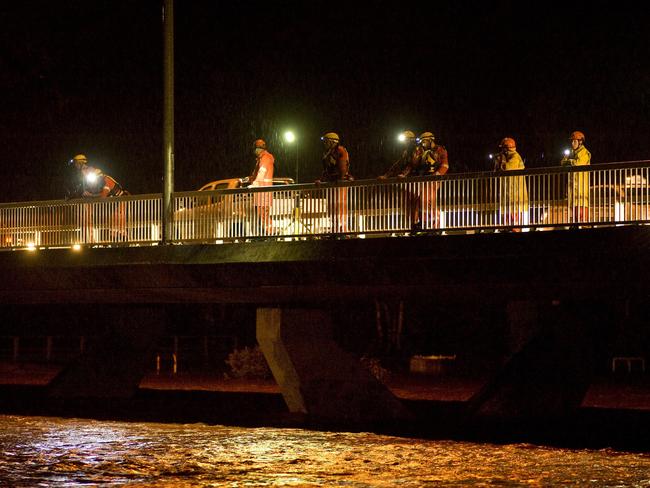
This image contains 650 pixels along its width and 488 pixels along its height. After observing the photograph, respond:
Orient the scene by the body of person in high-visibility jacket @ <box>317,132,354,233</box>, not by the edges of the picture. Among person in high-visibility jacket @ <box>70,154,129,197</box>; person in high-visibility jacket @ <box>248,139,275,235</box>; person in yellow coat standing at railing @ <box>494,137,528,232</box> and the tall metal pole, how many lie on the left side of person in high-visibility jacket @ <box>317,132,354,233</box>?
1

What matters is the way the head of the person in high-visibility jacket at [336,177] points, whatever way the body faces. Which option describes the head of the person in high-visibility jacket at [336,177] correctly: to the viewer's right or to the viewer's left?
to the viewer's left

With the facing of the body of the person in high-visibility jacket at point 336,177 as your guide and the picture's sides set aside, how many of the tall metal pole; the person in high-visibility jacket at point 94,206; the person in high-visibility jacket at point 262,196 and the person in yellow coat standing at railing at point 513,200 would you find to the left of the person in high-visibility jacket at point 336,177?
1

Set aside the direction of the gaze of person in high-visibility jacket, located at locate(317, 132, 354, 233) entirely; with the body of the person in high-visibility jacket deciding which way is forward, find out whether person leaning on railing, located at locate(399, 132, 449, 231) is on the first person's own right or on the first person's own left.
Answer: on the first person's own left

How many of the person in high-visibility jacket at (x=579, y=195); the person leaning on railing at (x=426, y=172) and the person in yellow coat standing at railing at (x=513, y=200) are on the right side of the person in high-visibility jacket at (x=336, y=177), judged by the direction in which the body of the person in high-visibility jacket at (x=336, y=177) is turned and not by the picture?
0

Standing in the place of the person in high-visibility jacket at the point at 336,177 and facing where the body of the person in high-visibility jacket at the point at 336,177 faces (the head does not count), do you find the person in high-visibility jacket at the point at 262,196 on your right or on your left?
on your right

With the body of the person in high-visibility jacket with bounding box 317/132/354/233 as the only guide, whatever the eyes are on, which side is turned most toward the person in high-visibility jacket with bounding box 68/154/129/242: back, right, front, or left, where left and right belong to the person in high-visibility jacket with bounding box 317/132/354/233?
right

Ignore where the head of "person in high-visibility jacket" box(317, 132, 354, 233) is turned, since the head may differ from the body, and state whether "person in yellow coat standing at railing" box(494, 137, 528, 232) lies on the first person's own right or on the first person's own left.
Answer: on the first person's own left

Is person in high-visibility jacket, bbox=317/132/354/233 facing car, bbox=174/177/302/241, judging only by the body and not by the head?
no

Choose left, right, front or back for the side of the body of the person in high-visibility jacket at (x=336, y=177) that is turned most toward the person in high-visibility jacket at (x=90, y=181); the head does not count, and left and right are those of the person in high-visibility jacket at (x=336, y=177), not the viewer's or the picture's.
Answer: right

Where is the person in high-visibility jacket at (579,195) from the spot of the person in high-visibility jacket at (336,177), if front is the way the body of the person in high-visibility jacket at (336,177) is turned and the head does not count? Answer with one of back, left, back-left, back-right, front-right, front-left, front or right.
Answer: left

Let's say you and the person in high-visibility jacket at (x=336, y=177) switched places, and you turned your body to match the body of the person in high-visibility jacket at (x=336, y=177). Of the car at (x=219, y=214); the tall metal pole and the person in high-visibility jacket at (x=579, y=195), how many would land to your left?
1
